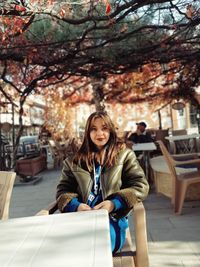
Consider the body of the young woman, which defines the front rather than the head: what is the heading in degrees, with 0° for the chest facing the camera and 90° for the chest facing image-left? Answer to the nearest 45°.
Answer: approximately 0°

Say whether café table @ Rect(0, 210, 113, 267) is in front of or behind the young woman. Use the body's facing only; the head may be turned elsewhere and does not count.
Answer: in front

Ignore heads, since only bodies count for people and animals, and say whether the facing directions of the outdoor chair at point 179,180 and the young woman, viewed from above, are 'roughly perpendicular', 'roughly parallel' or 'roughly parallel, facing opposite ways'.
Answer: roughly perpendicular

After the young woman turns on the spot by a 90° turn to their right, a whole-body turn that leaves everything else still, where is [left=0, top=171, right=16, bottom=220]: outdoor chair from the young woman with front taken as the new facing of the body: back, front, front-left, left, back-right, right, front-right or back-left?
front
